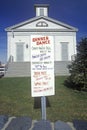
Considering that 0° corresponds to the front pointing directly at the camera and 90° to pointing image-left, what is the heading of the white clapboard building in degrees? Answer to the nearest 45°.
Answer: approximately 0°

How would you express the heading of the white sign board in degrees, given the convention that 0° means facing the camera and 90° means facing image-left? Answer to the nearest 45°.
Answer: approximately 0°

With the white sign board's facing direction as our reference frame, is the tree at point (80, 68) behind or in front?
behind
